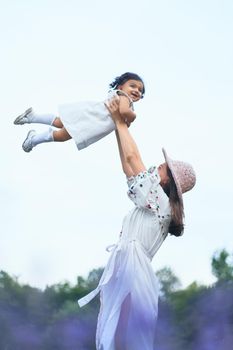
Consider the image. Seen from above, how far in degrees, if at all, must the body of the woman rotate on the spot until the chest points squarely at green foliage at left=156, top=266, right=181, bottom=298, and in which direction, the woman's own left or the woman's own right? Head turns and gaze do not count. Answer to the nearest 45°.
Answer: approximately 90° to the woman's own right

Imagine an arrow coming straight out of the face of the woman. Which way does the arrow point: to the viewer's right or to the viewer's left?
to the viewer's left

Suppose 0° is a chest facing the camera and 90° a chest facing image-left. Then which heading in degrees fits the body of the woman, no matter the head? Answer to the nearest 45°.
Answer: approximately 90°
